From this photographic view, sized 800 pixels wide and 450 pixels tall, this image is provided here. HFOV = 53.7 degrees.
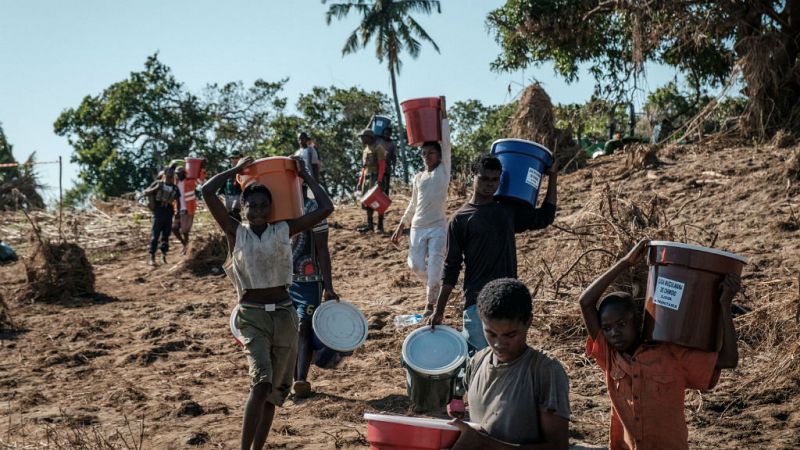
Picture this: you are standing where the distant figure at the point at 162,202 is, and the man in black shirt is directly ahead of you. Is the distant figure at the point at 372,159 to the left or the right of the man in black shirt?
left

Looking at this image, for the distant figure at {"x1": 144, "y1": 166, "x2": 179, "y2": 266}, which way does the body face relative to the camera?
toward the camera

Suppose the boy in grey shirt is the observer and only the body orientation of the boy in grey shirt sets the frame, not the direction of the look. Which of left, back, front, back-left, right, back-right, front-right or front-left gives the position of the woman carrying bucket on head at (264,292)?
right

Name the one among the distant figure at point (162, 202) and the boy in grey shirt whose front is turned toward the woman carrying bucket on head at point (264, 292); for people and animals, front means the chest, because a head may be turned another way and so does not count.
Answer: the distant figure

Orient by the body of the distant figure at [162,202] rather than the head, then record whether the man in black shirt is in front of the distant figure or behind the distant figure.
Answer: in front

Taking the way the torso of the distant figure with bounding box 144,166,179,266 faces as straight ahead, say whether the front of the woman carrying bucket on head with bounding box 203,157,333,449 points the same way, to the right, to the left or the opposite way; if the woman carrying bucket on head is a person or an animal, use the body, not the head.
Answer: the same way

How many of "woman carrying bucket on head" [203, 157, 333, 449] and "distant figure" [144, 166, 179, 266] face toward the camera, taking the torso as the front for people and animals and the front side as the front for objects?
2

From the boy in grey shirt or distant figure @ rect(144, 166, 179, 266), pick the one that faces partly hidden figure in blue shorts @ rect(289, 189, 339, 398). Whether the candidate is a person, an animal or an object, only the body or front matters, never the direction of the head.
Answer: distant figure @ rect(144, 166, 179, 266)

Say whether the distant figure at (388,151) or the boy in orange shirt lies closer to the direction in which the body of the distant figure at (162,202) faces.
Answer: the boy in orange shirt

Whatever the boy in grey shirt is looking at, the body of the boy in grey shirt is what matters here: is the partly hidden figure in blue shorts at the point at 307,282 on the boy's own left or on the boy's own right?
on the boy's own right

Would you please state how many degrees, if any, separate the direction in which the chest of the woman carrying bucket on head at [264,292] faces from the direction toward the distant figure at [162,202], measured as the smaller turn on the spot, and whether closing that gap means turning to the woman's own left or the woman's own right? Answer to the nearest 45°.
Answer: approximately 180°

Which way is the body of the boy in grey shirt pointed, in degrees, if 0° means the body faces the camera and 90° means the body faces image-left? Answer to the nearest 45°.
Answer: approximately 45°

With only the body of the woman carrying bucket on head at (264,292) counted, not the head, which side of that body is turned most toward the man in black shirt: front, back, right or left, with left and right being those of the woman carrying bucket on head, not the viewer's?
left

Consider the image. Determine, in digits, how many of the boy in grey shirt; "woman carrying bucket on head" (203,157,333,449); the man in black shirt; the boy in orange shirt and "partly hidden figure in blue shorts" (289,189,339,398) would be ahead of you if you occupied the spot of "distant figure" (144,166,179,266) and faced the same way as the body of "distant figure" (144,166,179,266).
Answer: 5

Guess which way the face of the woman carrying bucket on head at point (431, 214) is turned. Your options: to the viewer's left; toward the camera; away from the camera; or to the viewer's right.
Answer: toward the camera
